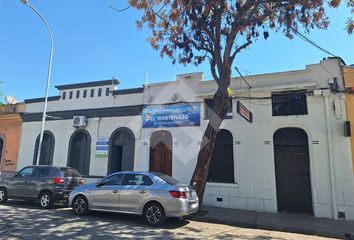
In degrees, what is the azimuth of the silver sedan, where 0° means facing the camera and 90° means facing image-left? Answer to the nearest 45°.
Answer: approximately 135°

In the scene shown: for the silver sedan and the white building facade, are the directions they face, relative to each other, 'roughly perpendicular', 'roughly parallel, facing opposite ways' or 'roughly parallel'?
roughly perpendicular

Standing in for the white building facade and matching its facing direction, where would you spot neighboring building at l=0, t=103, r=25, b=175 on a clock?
The neighboring building is roughly at 2 o'clock from the white building facade.

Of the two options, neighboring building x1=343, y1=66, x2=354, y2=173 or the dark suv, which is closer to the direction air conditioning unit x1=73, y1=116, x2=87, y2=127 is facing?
the dark suv

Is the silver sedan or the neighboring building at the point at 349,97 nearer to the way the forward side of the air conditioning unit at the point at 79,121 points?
the silver sedan

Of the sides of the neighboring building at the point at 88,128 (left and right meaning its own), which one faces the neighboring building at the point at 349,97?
left

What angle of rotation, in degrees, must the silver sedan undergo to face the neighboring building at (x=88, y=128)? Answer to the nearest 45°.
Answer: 0° — it already faces it

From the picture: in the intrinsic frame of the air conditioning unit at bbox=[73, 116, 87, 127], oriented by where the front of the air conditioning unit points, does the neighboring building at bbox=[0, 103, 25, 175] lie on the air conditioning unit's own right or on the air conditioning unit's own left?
on the air conditioning unit's own right

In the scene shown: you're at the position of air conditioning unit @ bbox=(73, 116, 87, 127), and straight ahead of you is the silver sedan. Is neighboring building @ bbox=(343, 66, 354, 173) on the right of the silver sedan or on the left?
left

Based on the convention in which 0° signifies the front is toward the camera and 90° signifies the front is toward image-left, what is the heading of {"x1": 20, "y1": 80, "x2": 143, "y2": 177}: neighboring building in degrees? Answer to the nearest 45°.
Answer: approximately 45°
